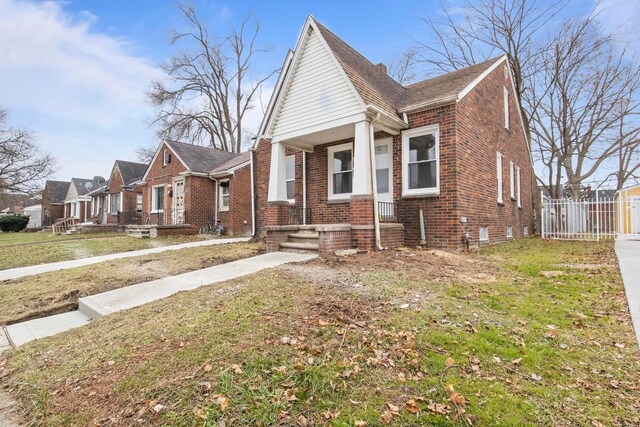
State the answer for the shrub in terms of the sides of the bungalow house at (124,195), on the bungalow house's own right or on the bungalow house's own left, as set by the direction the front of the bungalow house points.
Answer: on the bungalow house's own right

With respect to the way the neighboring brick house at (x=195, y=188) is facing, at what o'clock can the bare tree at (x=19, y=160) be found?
The bare tree is roughly at 3 o'clock from the neighboring brick house.

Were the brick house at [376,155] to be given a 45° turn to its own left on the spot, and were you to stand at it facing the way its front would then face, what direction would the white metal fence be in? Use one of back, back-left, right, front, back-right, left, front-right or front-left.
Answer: back-left

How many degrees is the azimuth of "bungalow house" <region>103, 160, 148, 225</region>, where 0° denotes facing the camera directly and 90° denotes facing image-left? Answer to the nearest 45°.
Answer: approximately 45°

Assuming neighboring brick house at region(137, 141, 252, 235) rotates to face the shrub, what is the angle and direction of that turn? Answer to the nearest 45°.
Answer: approximately 90° to its right

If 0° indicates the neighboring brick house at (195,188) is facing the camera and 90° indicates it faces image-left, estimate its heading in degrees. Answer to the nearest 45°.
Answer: approximately 45°

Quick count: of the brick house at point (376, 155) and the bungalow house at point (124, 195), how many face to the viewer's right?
0

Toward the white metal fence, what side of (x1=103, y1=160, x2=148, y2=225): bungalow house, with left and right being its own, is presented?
left

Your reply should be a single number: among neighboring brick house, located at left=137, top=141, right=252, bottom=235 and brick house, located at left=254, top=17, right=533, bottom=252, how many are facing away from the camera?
0

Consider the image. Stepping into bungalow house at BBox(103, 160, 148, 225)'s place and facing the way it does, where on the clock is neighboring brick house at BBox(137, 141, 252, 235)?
The neighboring brick house is roughly at 10 o'clock from the bungalow house.
